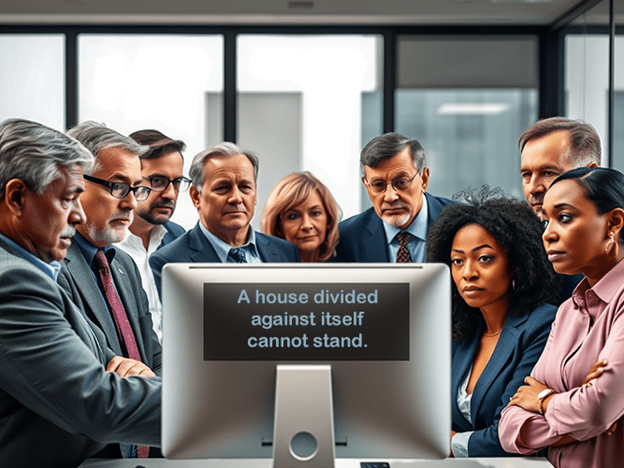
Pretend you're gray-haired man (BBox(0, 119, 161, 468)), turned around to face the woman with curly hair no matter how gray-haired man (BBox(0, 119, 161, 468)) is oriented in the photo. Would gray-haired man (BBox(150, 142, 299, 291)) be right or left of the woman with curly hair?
left

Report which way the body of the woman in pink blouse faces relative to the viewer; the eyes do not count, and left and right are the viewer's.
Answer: facing the viewer and to the left of the viewer

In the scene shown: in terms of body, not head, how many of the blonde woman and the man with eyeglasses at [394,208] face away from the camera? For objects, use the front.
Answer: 0

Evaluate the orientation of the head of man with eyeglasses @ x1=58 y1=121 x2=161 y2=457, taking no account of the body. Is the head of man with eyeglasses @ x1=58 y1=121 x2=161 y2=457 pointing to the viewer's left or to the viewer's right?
to the viewer's right

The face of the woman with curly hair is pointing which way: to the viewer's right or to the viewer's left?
to the viewer's left

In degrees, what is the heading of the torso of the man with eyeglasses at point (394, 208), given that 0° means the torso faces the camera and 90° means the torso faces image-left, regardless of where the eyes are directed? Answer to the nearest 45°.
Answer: approximately 0°

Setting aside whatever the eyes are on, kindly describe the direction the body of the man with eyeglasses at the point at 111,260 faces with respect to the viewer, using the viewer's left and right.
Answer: facing the viewer and to the right of the viewer

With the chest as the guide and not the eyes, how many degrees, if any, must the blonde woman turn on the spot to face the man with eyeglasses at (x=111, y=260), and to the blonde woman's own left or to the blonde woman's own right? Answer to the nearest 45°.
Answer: approximately 45° to the blonde woman's own right

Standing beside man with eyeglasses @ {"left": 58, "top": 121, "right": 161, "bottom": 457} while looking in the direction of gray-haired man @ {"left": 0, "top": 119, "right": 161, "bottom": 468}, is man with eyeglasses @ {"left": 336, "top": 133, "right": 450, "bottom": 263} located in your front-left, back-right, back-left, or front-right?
back-left

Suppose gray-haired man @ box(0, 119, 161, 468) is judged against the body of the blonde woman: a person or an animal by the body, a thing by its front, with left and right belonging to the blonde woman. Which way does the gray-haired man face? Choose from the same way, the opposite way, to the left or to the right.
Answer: to the left
